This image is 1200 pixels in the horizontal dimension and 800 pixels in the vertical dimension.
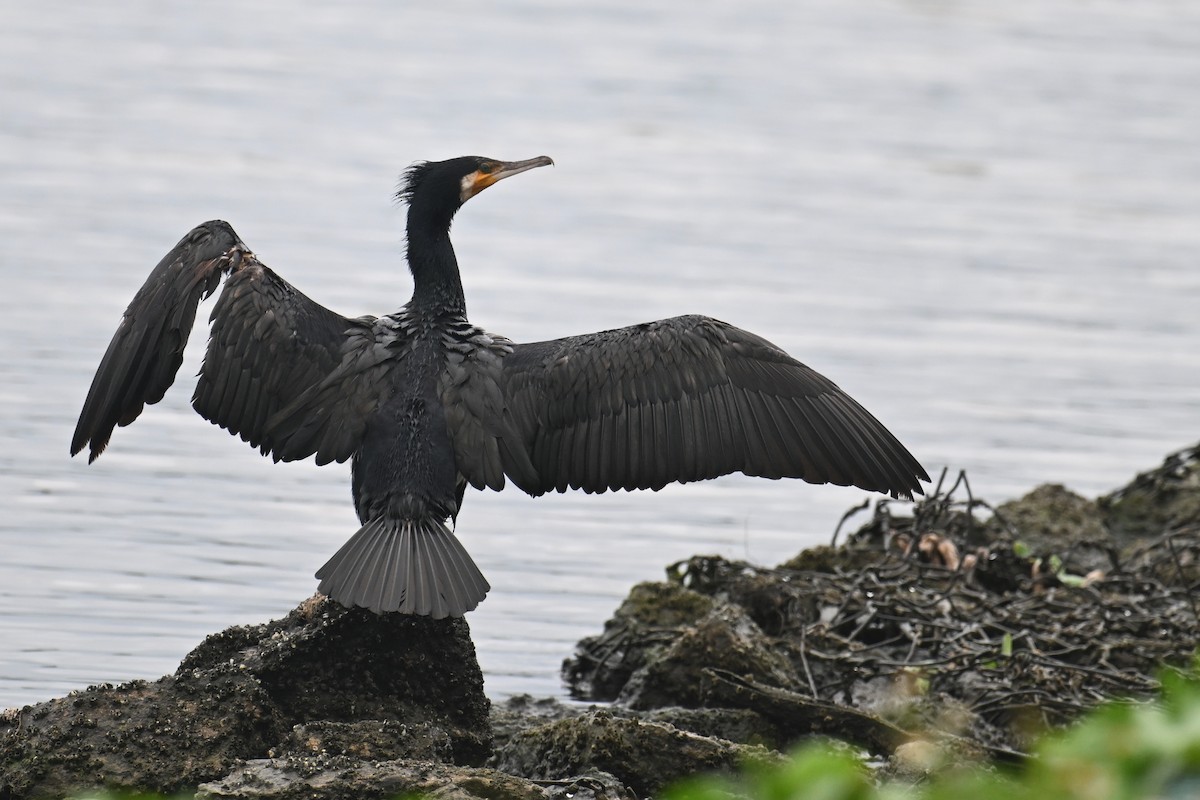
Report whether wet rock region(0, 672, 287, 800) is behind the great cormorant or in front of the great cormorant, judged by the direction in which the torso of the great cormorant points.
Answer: behind

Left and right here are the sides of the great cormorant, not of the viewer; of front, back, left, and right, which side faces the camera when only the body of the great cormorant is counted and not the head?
back

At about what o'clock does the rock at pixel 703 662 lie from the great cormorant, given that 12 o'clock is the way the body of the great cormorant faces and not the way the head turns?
The rock is roughly at 2 o'clock from the great cormorant.

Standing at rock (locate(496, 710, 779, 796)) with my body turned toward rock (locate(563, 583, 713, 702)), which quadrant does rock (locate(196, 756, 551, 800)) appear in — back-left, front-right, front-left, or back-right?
back-left

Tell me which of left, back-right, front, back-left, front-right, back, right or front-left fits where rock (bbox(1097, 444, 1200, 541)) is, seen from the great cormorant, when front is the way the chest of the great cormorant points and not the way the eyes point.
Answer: front-right

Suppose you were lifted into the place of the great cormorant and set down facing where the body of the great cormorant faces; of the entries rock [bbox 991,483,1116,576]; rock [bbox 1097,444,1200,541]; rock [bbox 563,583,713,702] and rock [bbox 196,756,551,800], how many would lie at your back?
1

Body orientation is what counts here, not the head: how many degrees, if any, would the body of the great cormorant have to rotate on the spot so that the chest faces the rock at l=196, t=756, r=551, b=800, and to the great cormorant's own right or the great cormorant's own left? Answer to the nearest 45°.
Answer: approximately 180°
